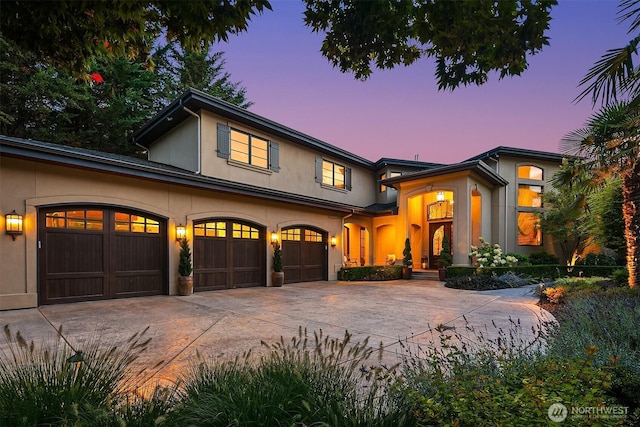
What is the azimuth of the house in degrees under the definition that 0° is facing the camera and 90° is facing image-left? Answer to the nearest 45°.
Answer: approximately 315°

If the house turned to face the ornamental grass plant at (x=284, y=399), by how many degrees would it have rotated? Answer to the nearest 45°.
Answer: approximately 45° to its right

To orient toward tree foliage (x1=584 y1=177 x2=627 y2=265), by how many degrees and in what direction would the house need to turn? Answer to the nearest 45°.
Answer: approximately 45° to its left

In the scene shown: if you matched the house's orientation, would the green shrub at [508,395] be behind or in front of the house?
in front

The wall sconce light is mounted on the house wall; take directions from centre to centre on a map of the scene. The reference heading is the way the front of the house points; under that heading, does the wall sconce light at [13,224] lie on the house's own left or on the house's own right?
on the house's own right

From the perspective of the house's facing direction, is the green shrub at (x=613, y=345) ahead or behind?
ahead

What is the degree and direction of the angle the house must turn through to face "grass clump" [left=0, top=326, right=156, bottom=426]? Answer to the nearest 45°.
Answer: approximately 45° to its right
